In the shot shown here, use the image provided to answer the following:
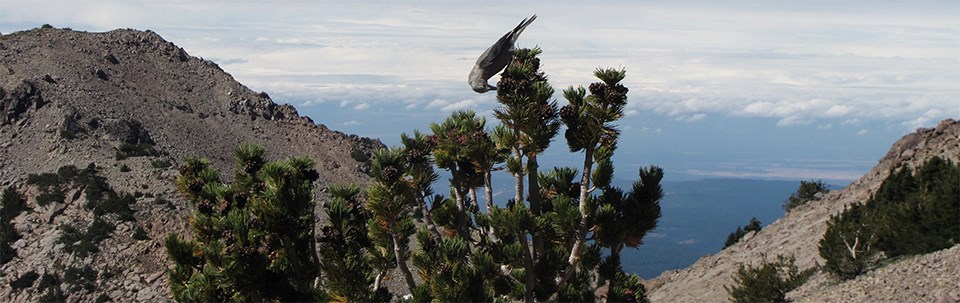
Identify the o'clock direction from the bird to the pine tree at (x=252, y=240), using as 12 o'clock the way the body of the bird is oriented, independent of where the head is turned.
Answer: The pine tree is roughly at 12 o'clock from the bird.

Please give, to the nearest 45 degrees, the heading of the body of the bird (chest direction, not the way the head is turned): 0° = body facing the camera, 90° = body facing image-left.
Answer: approximately 90°

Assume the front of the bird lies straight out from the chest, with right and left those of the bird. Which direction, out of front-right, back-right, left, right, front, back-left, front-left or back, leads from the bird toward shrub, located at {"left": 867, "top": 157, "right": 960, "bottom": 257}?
back-right
